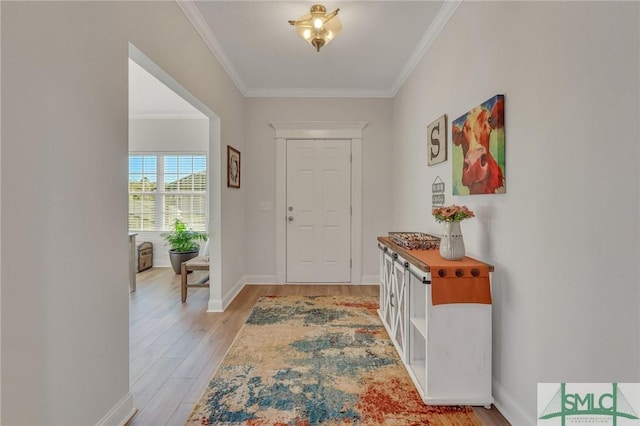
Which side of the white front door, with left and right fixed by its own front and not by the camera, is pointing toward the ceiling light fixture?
front

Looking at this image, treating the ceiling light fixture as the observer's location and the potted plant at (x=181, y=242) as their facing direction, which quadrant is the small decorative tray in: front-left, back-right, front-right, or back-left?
back-right

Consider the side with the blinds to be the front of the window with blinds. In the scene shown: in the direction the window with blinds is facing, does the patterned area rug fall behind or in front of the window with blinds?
in front

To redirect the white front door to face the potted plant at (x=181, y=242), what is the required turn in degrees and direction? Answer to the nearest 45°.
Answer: approximately 90° to its right

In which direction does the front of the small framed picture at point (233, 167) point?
to the viewer's right

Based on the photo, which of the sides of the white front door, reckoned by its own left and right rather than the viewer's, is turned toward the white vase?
front

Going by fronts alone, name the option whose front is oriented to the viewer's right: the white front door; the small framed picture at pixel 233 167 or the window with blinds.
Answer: the small framed picture

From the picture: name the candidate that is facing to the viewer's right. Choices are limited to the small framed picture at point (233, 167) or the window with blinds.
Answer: the small framed picture

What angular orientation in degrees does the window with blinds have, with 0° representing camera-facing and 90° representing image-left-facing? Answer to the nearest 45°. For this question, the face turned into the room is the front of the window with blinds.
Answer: approximately 0°

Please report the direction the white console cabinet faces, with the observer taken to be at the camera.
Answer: facing to the left of the viewer

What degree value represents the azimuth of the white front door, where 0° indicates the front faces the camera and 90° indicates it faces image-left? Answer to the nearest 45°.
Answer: approximately 0°
